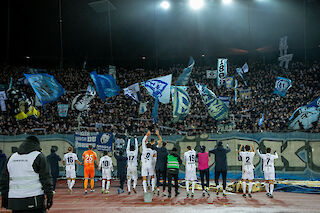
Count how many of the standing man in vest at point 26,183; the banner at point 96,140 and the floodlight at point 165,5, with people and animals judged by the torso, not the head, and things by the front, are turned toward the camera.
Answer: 2

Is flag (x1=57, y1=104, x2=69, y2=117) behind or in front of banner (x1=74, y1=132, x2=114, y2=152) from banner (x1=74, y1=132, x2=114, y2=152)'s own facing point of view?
behind

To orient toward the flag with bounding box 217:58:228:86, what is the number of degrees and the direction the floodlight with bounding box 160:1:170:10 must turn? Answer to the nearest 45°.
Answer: approximately 45° to its left

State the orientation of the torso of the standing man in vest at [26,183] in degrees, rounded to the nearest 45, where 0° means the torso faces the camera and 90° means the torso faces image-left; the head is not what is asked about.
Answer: approximately 225°

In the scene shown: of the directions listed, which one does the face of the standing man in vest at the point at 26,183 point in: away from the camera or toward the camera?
away from the camera

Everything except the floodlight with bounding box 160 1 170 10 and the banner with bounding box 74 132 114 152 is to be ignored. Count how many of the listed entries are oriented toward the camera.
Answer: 2

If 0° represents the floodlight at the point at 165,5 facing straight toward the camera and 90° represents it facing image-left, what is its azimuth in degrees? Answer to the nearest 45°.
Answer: approximately 0°

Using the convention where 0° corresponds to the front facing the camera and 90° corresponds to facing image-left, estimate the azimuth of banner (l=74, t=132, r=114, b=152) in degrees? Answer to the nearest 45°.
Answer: approximately 0°

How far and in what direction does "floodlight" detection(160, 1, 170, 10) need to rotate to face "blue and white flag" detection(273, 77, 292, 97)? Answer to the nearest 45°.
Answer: approximately 45° to its left
